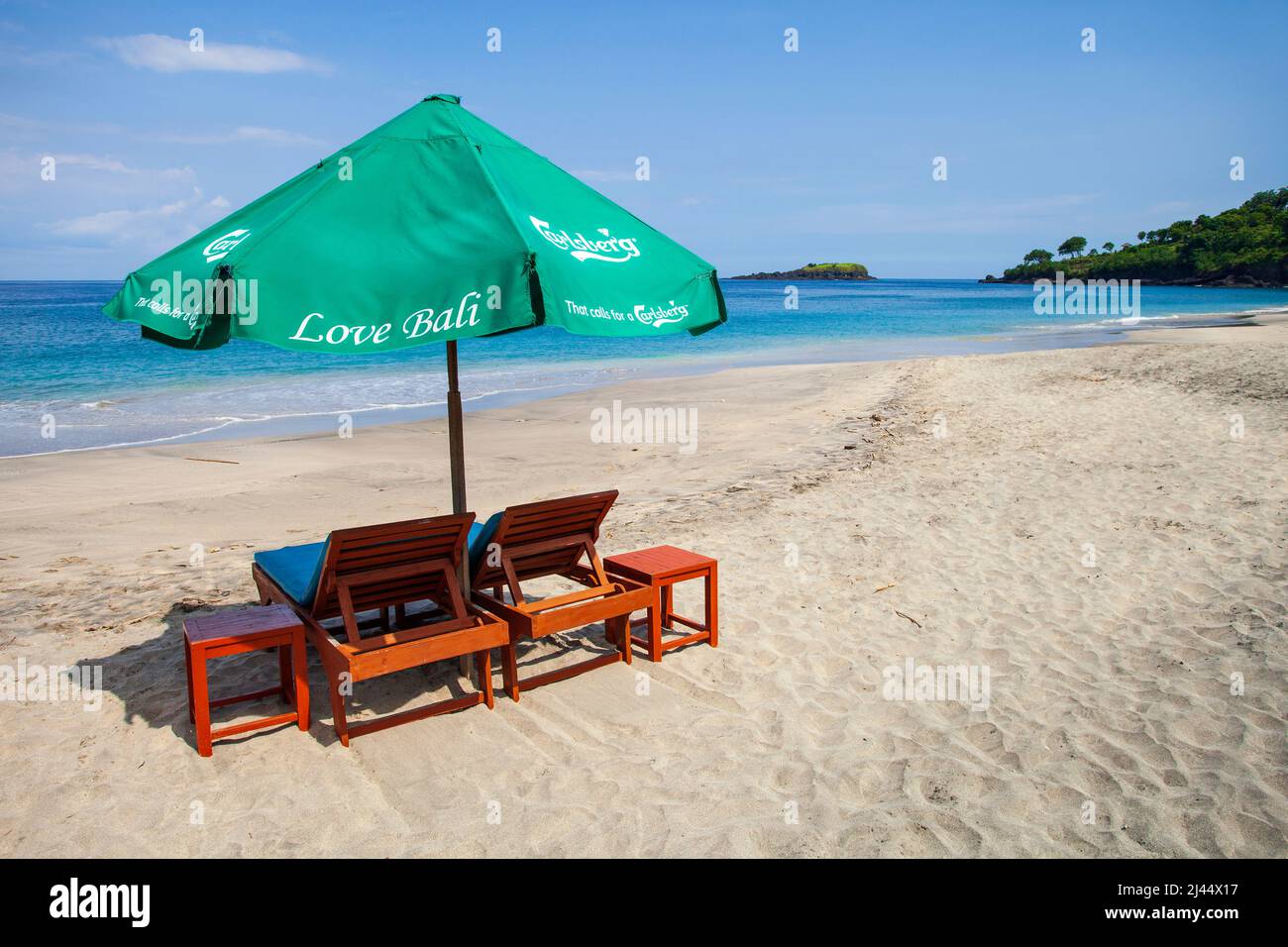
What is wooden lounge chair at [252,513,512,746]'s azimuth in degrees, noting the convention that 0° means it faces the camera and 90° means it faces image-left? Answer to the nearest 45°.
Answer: approximately 135°

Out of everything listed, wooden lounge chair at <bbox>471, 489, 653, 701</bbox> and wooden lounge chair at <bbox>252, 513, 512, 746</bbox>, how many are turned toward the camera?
0

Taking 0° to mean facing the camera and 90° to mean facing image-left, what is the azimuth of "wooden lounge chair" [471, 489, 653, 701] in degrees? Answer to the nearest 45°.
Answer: approximately 135°

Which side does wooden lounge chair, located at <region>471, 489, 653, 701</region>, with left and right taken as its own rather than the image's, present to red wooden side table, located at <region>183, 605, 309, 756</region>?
left

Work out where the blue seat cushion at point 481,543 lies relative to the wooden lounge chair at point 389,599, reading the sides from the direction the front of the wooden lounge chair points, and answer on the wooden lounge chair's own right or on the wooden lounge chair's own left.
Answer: on the wooden lounge chair's own right

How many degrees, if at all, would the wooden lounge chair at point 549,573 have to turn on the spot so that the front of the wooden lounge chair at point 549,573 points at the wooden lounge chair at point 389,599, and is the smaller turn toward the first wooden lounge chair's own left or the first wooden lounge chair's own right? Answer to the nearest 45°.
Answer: approximately 90° to the first wooden lounge chair's own left

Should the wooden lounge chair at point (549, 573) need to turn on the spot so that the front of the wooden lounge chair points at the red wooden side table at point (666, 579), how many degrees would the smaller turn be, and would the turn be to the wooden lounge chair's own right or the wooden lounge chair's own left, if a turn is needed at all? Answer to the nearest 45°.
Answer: approximately 90° to the wooden lounge chair's own right
